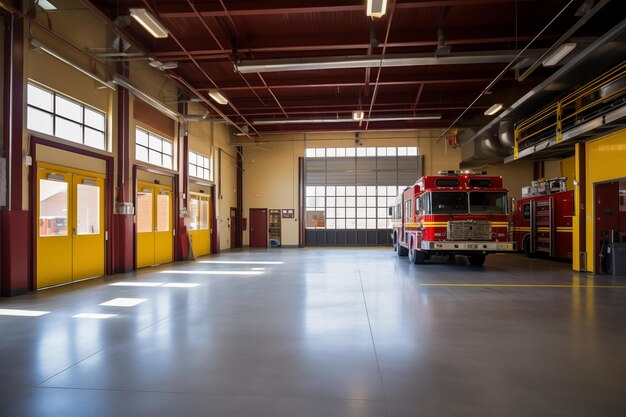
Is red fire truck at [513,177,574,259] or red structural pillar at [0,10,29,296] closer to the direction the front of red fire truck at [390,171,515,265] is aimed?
the red structural pillar

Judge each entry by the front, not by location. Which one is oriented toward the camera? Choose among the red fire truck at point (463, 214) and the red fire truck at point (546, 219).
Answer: the red fire truck at point (463, 214)

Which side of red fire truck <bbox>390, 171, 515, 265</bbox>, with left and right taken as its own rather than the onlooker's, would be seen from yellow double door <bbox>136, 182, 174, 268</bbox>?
right

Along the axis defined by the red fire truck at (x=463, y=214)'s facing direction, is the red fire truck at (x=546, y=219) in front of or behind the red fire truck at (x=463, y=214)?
behind

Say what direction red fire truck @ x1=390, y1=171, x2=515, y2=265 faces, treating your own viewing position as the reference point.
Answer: facing the viewer

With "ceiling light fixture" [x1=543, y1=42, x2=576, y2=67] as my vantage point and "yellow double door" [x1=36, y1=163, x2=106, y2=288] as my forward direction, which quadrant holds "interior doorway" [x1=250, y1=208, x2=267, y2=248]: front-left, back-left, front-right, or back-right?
front-right

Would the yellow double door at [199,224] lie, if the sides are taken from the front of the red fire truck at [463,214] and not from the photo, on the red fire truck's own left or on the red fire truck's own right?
on the red fire truck's own right
